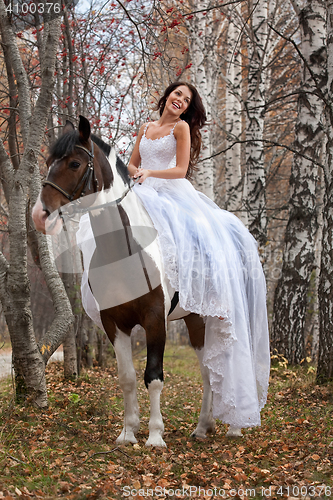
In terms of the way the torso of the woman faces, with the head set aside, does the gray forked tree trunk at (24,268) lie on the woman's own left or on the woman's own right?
on the woman's own right

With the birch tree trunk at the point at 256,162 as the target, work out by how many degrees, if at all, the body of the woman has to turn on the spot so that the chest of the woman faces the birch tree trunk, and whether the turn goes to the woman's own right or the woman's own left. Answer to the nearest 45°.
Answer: approximately 135° to the woman's own right

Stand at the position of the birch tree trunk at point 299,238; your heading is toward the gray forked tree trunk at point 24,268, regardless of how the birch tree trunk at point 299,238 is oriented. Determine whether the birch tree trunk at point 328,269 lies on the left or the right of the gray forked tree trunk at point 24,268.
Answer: left

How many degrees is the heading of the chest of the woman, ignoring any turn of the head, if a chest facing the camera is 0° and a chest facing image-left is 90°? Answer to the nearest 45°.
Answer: approximately 45°

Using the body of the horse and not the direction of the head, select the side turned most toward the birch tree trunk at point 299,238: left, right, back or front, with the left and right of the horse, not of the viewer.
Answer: back

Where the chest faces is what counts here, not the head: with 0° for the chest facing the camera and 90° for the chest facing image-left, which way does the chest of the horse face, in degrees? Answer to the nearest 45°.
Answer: approximately 45°
